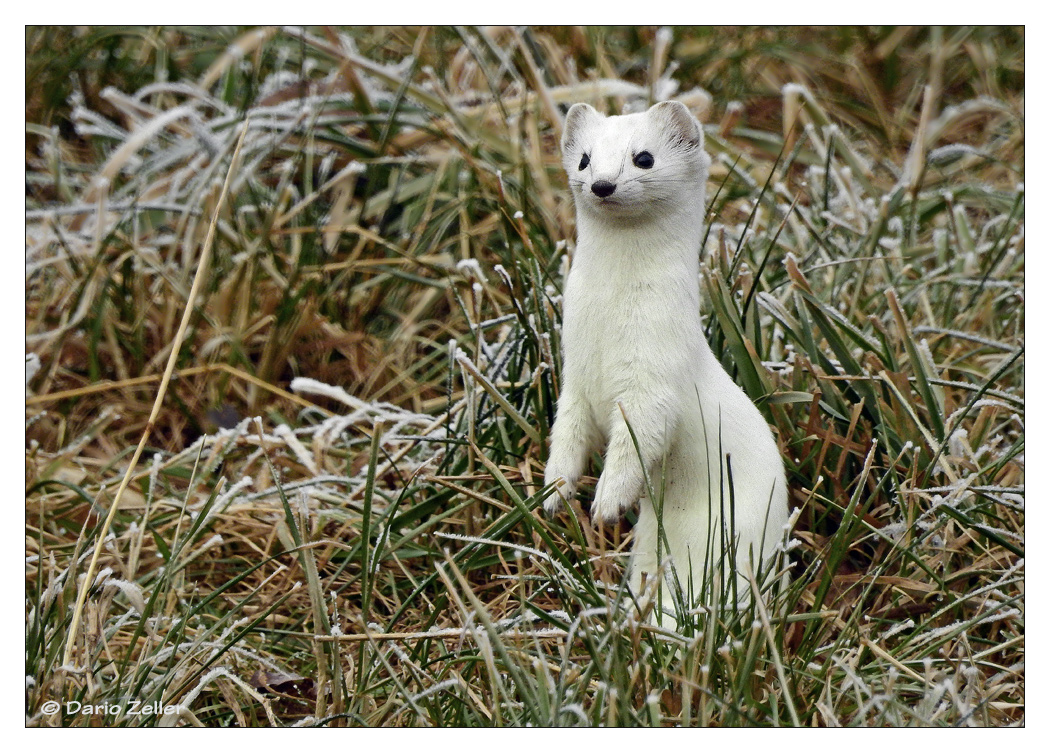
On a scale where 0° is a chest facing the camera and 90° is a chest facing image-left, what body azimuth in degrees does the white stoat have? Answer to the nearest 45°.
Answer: approximately 45°
